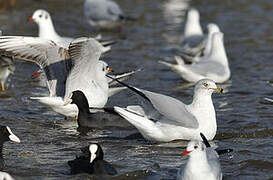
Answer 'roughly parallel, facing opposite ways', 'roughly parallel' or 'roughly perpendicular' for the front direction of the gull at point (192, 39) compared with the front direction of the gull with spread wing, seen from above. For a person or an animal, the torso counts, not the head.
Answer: roughly perpendicular

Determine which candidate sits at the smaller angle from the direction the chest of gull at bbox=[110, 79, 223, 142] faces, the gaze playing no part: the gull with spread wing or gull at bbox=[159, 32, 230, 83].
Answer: the gull

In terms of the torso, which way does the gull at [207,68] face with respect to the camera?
to the viewer's right

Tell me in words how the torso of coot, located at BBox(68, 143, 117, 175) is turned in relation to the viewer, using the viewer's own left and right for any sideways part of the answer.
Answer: facing the viewer

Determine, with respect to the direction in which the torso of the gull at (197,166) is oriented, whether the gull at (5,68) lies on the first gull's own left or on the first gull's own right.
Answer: on the first gull's own right

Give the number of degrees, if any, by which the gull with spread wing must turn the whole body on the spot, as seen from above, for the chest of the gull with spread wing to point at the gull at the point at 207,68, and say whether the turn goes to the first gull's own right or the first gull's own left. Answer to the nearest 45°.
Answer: approximately 45° to the first gull's own left

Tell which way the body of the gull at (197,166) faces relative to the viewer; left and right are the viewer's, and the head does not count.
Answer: facing the viewer and to the left of the viewer

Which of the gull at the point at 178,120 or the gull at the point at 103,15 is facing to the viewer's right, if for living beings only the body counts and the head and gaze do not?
the gull at the point at 178,120

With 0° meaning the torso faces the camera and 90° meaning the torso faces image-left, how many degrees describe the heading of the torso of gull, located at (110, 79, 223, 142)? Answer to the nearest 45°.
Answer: approximately 270°

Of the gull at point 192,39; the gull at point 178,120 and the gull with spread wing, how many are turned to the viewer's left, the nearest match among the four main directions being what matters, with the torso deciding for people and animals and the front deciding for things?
0

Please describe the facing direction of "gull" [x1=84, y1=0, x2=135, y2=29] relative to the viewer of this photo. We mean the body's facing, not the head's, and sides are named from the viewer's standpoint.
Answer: facing to the left of the viewer
